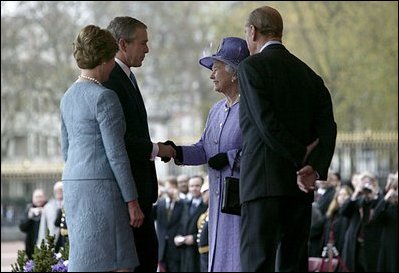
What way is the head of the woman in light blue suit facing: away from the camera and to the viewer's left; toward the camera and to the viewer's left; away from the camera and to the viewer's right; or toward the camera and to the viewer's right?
away from the camera and to the viewer's right

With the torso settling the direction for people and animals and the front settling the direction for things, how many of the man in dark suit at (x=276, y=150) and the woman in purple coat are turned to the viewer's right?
0

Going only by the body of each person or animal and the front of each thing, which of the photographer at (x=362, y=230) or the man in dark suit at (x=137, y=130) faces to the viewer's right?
the man in dark suit

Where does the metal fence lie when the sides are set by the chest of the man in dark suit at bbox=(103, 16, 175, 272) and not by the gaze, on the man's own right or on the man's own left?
on the man's own left

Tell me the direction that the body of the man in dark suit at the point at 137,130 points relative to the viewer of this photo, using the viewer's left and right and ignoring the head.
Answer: facing to the right of the viewer

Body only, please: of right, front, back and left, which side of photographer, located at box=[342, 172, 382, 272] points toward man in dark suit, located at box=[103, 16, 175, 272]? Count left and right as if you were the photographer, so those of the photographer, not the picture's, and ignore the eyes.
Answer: front

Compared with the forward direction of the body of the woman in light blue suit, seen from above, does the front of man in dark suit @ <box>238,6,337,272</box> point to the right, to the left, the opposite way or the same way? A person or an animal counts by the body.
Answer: to the left

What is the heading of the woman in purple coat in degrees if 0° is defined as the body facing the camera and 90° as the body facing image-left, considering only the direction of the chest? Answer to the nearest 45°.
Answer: approximately 45°
